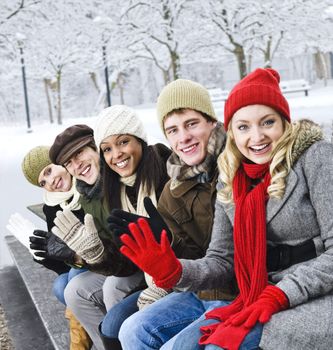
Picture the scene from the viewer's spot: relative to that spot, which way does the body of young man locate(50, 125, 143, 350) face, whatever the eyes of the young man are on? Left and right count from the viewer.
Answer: facing the viewer and to the left of the viewer

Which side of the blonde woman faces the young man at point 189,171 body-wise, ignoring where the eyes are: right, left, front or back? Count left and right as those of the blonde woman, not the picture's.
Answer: right

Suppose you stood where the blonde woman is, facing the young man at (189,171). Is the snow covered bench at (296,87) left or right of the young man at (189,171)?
right

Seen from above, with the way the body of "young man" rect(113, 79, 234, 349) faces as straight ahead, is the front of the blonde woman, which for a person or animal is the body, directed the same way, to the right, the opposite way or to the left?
the same way

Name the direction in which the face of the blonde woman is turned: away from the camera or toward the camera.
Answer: toward the camera

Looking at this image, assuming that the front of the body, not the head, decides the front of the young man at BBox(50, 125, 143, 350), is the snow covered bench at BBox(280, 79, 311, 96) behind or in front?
behind

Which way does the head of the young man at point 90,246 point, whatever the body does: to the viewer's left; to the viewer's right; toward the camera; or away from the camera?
toward the camera

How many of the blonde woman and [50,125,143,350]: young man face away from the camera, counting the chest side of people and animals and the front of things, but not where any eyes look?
0

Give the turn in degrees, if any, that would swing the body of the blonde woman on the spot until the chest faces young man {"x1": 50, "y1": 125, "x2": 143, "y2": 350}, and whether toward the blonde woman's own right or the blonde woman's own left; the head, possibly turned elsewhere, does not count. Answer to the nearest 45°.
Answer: approximately 90° to the blonde woman's own right

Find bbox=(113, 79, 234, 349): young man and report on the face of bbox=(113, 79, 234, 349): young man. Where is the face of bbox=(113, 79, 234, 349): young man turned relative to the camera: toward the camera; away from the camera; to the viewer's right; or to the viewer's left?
toward the camera

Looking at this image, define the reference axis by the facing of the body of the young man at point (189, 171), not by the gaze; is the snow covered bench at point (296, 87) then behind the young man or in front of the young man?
behind

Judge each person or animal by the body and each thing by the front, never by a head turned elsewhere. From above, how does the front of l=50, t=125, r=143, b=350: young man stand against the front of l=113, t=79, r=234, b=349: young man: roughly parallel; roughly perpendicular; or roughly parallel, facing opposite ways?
roughly parallel

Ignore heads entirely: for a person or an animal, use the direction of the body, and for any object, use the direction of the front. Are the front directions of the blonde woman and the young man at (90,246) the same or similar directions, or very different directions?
same or similar directions

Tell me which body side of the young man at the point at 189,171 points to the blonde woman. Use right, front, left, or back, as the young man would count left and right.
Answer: left

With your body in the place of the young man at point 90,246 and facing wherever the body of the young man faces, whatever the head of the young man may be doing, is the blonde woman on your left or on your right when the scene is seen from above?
on your left
